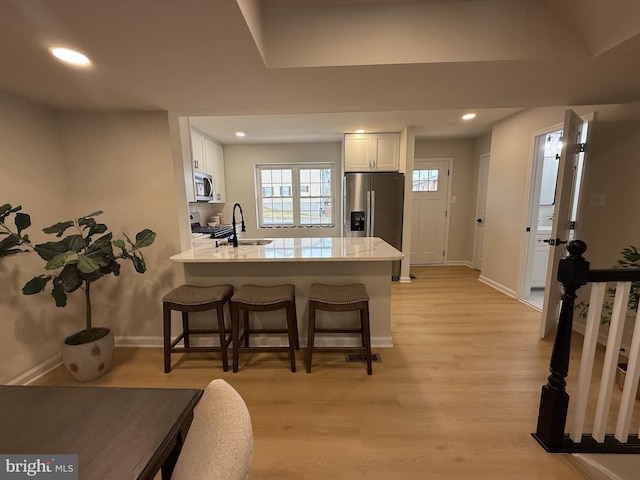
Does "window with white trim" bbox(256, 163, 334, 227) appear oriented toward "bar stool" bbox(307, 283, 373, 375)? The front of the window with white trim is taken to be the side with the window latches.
yes

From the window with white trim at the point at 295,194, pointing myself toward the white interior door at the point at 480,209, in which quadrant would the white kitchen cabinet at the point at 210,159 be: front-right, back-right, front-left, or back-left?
back-right

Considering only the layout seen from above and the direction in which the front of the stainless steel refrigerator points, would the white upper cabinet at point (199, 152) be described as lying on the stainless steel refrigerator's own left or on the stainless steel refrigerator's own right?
on the stainless steel refrigerator's own right

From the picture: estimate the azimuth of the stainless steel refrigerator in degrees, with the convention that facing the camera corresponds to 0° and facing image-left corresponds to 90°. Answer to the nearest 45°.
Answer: approximately 0°

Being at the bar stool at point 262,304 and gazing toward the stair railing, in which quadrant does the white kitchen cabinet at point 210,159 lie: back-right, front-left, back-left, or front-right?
back-left

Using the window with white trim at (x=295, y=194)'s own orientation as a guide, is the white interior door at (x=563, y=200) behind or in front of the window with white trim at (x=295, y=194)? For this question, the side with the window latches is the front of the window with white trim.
in front

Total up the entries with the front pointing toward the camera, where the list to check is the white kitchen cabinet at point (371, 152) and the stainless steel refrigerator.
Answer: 2

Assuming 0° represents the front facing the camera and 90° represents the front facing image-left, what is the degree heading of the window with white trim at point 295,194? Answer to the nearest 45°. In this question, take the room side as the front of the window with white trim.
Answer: approximately 0°

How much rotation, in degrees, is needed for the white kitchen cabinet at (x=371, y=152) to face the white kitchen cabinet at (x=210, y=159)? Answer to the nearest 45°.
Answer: approximately 90° to its right

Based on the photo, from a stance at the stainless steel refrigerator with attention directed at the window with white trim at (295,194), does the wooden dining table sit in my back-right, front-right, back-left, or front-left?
back-left

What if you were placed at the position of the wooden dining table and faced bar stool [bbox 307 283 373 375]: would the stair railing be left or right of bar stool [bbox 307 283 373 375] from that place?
right

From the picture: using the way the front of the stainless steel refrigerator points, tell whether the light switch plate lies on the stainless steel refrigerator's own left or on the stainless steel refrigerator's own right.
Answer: on the stainless steel refrigerator's own left

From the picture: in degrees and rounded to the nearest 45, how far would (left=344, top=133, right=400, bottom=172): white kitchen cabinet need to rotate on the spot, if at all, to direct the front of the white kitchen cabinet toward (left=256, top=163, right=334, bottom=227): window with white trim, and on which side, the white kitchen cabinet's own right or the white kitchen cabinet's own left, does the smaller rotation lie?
approximately 135° to the white kitchen cabinet's own right

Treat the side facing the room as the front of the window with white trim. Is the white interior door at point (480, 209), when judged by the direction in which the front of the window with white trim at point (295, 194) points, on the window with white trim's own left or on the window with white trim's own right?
on the window with white trim's own left
